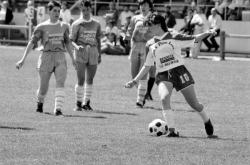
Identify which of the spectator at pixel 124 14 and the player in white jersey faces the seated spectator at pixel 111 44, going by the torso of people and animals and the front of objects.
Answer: the spectator

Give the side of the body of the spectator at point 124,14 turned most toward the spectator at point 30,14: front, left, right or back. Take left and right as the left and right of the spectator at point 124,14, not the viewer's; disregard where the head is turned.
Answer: right

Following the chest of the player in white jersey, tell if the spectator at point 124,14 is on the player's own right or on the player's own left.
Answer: on the player's own right

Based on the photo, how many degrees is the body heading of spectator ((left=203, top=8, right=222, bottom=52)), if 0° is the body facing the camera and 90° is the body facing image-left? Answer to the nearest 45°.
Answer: approximately 45°

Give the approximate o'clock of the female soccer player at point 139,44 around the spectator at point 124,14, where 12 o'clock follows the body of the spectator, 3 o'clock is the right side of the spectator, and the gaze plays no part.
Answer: The female soccer player is roughly at 12 o'clock from the spectator.

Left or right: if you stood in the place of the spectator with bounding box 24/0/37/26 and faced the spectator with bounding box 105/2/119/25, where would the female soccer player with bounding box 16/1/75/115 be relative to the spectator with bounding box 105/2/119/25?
right
